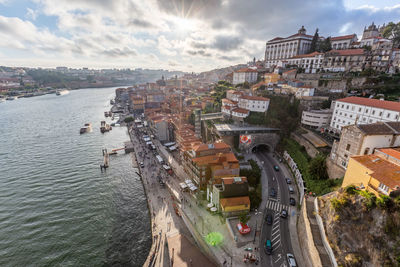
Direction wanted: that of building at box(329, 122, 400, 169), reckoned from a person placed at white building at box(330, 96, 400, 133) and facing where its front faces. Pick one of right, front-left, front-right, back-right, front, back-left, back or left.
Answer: front-left

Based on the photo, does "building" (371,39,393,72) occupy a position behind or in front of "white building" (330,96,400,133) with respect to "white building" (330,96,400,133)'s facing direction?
behind

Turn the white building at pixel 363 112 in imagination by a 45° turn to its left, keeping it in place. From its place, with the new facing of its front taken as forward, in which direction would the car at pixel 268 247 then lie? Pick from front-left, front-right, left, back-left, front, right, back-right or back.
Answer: front

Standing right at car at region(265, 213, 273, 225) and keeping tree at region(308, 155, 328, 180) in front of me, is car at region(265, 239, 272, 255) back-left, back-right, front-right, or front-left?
back-right

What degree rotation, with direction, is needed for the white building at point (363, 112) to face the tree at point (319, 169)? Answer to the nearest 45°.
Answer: approximately 45° to its left

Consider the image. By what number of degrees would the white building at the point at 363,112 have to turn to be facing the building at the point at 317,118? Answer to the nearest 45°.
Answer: approximately 90° to its right

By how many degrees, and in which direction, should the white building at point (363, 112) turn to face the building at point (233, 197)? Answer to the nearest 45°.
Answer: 0° — it already faces it

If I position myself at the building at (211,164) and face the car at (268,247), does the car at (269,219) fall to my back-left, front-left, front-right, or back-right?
front-left

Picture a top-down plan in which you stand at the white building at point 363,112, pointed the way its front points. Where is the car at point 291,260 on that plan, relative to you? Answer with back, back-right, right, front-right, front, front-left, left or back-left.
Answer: front-left

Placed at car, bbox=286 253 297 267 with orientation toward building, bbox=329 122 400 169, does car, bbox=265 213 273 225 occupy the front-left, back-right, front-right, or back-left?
front-left

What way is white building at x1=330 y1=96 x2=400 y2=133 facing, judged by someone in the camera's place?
facing the viewer and to the left of the viewer

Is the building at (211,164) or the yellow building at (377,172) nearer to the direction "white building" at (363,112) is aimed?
the building

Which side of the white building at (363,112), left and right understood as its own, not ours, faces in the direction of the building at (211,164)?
front
